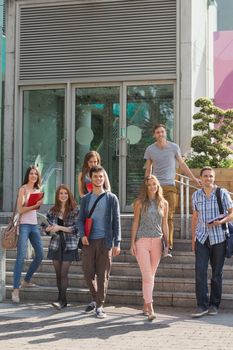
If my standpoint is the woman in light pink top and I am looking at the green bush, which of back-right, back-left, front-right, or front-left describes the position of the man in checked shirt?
front-right

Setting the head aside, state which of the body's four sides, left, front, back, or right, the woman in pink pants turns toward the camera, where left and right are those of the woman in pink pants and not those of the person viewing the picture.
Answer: front

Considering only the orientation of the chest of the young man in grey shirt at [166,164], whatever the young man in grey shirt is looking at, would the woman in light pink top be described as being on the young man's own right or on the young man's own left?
on the young man's own right

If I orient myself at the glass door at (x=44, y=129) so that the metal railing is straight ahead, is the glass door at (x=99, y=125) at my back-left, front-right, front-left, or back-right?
front-left

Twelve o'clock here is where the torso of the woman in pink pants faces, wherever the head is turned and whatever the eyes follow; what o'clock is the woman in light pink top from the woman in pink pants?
The woman in light pink top is roughly at 4 o'clock from the woman in pink pants.

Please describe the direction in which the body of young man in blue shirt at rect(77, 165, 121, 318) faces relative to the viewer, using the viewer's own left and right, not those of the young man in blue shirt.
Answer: facing the viewer

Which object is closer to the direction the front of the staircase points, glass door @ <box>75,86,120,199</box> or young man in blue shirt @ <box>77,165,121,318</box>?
the young man in blue shirt

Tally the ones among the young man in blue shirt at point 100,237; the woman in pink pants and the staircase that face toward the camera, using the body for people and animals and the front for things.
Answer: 3

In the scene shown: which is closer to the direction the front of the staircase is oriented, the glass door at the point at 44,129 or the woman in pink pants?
the woman in pink pants

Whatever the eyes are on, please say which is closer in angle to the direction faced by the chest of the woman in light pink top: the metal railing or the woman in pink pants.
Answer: the woman in pink pants

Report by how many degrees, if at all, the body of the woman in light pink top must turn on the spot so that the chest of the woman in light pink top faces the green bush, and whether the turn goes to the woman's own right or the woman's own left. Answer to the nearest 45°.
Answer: approximately 90° to the woman's own left

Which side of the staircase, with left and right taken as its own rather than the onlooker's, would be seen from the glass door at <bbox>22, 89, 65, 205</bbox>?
back

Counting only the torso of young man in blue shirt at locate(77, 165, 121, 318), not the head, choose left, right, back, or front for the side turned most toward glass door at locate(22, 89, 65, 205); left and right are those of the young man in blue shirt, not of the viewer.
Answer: back

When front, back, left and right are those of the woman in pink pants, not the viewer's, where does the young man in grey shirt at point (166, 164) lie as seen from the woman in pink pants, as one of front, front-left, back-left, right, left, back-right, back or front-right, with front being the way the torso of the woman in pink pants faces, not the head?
back
